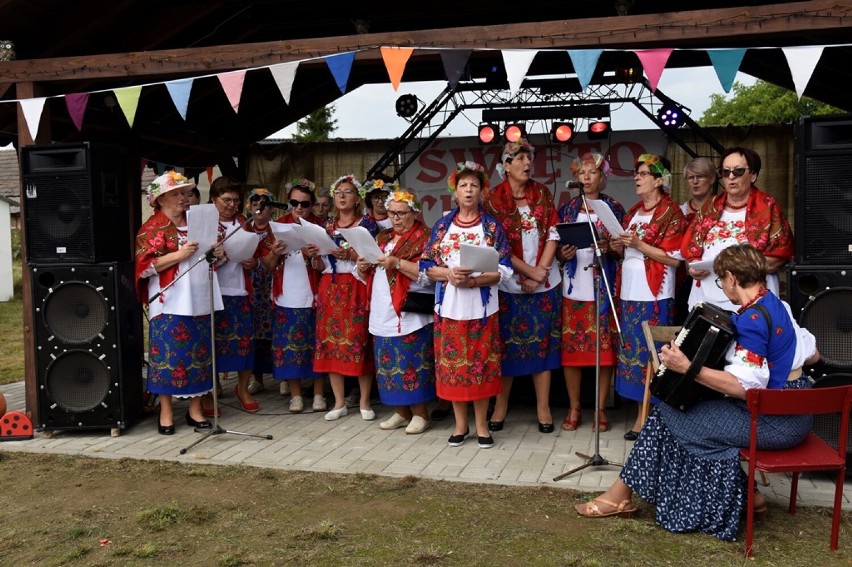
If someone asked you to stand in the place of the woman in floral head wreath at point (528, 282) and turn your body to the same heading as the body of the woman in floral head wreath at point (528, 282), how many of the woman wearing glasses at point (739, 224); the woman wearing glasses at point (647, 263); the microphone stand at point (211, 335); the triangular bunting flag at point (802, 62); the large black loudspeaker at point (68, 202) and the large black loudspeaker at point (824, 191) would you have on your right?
2

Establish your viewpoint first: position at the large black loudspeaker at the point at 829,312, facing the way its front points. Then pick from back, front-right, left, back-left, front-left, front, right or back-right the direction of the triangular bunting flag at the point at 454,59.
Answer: right

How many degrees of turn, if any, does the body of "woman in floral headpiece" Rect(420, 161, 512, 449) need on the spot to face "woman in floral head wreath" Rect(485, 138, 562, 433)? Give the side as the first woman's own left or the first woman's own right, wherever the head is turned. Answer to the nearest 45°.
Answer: approximately 135° to the first woman's own left

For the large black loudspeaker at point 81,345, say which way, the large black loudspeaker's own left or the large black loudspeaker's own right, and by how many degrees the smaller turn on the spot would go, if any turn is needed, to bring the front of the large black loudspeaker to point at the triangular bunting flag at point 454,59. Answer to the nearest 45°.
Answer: approximately 45° to the large black loudspeaker's own left

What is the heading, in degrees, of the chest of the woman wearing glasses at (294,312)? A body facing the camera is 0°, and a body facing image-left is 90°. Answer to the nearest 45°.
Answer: approximately 0°

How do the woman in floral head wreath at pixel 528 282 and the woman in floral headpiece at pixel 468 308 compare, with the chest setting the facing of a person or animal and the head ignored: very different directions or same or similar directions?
same or similar directions

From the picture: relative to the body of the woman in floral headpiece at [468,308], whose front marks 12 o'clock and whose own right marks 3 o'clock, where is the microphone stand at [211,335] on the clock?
The microphone stand is roughly at 3 o'clock from the woman in floral headpiece.

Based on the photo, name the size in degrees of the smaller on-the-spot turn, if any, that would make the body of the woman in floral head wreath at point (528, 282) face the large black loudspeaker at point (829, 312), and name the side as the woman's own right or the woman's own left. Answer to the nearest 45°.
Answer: approximately 45° to the woman's own left

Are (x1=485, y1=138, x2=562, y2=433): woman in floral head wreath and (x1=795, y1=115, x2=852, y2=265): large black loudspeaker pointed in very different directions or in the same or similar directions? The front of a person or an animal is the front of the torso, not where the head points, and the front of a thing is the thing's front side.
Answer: same or similar directions

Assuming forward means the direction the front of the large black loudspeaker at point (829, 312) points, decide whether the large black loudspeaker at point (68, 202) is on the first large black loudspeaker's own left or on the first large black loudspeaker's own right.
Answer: on the first large black loudspeaker's own right

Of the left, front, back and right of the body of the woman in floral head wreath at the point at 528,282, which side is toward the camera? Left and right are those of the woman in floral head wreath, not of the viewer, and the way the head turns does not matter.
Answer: front

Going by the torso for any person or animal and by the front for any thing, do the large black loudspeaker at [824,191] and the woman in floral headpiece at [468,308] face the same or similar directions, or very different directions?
same or similar directions

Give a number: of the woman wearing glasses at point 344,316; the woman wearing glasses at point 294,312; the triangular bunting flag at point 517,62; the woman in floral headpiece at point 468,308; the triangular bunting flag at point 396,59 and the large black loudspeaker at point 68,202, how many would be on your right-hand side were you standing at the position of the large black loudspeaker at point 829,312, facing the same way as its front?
6

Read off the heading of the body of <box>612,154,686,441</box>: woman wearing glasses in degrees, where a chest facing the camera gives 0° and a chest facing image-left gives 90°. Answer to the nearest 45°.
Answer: approximately 45°

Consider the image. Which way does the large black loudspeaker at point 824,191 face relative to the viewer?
toward the camera

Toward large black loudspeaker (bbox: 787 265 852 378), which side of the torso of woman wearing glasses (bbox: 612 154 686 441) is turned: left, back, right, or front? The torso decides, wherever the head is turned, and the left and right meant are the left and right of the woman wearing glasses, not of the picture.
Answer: left

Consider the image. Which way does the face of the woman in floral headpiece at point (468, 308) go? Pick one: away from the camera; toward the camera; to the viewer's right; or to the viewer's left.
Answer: toward the camera
